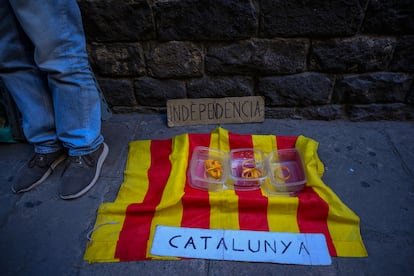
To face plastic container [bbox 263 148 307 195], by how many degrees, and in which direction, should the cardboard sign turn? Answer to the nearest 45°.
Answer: approximately 45° to its left

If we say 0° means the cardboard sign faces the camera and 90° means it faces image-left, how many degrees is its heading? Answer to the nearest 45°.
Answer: approximately 0°

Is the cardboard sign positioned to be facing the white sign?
yes

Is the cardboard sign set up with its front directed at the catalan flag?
yes

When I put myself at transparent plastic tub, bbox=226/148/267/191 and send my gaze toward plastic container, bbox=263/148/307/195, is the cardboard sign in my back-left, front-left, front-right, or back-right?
back-left
